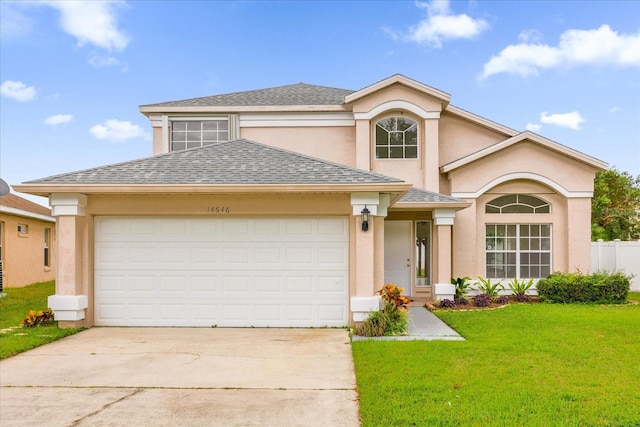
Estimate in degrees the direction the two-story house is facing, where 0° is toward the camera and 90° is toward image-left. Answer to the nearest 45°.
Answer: approximately 0°

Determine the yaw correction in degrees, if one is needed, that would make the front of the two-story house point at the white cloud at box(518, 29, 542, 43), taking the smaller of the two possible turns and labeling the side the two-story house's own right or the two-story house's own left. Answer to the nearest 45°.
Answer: approximately 135° to the two-story house's own left

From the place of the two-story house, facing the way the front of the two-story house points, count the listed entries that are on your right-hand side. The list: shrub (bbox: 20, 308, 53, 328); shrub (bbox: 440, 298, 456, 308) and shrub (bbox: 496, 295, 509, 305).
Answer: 1
